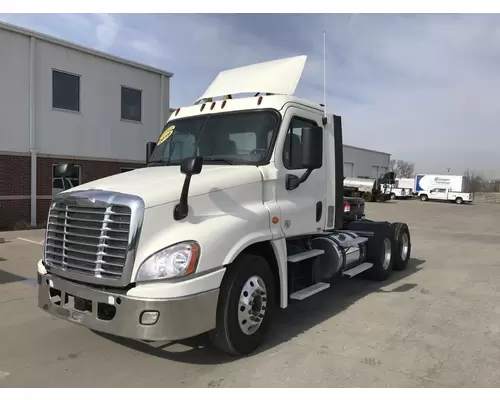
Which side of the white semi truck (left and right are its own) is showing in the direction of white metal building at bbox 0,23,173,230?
right

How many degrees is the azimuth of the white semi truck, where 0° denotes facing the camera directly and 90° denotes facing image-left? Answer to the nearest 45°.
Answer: approximately 45°
